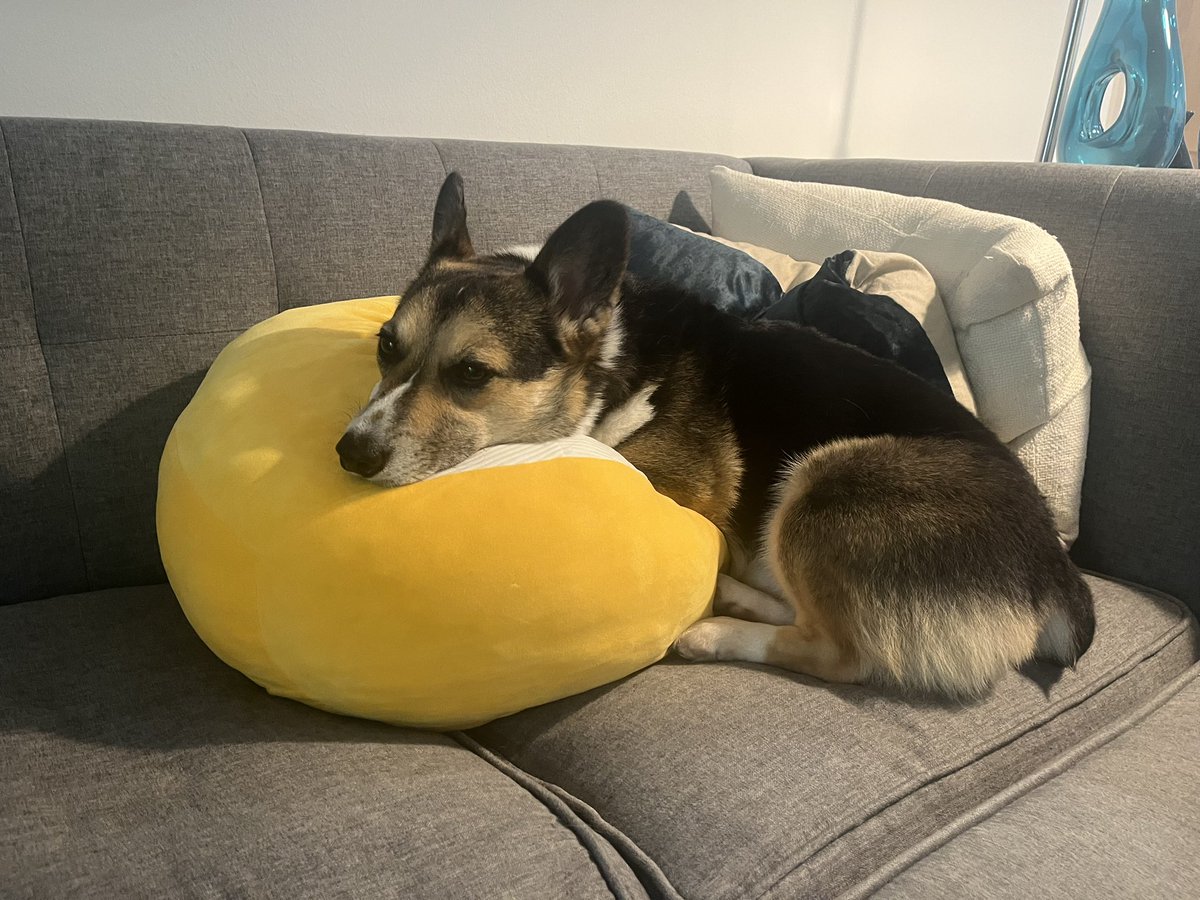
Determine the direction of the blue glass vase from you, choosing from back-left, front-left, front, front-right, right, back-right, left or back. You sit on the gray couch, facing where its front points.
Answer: back-left

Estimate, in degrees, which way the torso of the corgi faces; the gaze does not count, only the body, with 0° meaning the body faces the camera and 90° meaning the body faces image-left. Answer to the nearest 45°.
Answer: approximately 90°

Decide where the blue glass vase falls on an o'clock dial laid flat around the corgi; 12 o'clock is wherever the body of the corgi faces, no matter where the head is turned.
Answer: The blue glass vase is roughly at 4 o'clock from the corgi.

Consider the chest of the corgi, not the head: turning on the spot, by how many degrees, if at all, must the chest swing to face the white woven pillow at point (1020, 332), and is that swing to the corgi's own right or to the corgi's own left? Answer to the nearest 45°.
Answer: approximately 135° to the corgi's own right

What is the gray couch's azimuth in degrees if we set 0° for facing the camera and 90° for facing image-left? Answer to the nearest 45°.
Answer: approximately 0°

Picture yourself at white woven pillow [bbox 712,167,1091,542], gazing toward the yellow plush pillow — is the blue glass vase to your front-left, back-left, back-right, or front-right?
back-right
